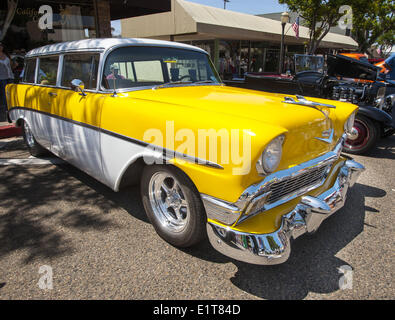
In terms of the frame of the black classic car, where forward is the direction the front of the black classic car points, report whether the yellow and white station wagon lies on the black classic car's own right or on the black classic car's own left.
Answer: on the black classic car's own right

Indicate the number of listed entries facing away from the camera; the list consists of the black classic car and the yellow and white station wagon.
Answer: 0

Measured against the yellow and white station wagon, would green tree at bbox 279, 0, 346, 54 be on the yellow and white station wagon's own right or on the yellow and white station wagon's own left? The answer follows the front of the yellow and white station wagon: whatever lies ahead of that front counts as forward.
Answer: on the yellow and white station wagon's own left

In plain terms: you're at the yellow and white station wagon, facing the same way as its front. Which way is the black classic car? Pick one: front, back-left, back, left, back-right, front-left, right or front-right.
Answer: left

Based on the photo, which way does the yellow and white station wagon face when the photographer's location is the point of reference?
facing the viewer and to the right of the viewer

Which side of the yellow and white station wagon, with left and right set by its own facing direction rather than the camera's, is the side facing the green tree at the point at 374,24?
left
